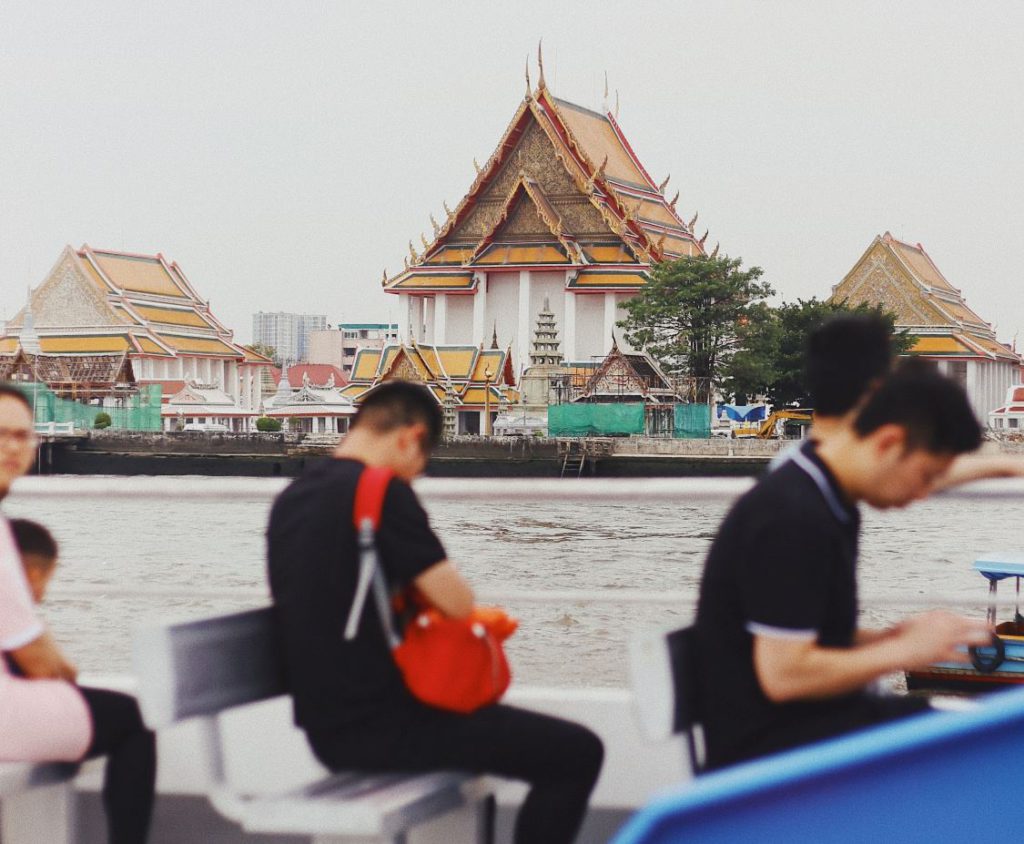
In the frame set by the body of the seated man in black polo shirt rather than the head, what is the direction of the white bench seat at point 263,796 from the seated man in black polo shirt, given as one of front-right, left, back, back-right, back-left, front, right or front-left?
back

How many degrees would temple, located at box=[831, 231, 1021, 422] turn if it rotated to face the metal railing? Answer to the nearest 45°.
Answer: approximately 45° to its left

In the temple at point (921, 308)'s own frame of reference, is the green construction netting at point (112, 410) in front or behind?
in front

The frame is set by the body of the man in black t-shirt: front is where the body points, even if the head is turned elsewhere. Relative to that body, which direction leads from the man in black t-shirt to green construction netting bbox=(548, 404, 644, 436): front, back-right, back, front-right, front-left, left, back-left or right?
left

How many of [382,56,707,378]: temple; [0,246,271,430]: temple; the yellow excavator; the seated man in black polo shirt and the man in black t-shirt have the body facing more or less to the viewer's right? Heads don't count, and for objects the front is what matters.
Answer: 2

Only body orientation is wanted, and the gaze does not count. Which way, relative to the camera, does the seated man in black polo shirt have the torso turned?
to the viewer's right

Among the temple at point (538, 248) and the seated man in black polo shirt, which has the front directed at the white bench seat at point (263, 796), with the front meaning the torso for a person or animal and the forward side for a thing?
the temple

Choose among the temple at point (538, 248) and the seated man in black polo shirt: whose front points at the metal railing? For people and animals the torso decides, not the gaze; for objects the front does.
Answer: the temple

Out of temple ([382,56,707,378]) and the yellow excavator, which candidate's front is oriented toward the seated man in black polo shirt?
the temple

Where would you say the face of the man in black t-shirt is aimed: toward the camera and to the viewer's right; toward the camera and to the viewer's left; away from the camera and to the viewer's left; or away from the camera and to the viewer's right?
away from the camera and to the viewer's right

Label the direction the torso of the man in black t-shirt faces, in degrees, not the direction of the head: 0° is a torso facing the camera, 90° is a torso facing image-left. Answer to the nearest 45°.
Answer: approximately 270°

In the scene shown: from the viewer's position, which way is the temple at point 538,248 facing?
facing the viewer
